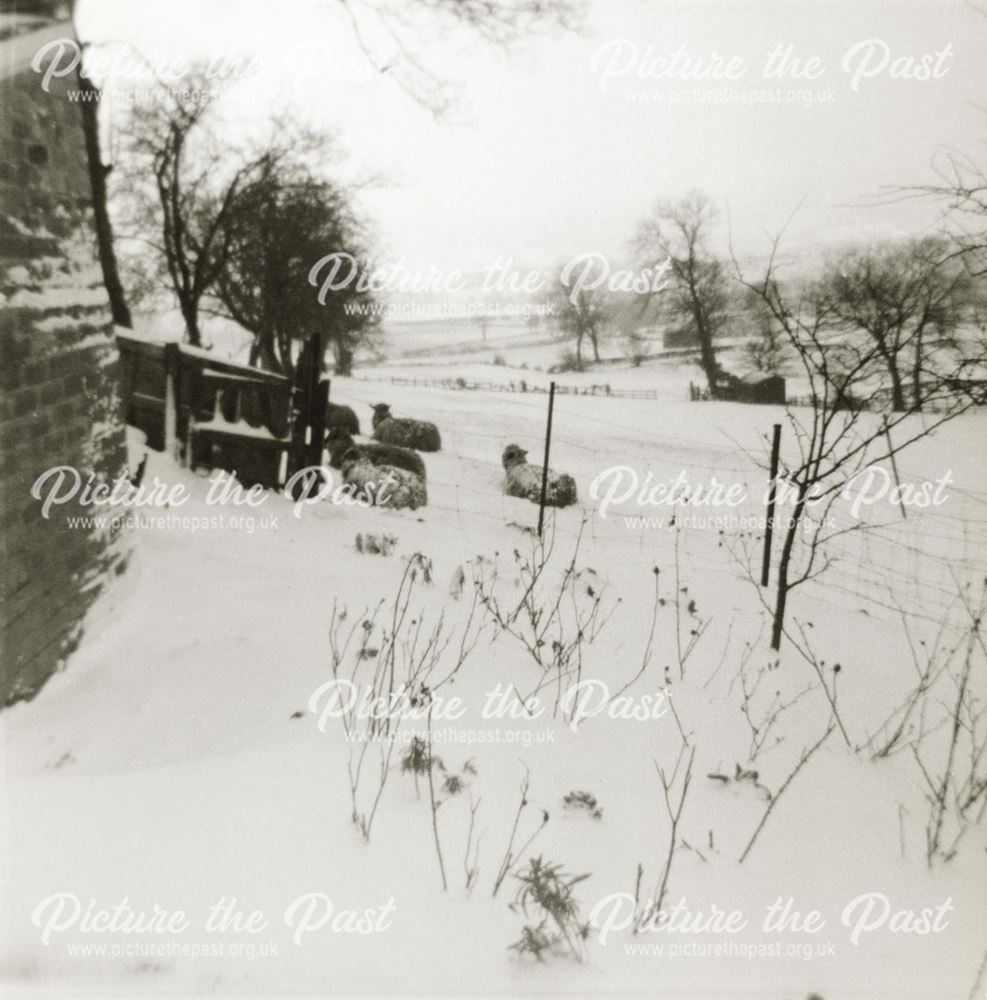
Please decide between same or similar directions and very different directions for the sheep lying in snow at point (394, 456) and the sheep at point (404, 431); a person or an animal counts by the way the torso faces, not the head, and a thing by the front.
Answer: same or similar directions

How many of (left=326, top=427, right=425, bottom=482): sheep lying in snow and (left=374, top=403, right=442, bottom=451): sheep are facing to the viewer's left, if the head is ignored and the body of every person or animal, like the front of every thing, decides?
2

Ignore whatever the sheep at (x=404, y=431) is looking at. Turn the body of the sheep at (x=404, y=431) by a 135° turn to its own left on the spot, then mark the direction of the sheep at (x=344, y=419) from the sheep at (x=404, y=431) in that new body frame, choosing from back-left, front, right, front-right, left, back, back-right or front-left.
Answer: back

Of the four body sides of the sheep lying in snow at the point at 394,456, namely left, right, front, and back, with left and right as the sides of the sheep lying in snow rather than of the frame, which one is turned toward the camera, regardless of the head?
left

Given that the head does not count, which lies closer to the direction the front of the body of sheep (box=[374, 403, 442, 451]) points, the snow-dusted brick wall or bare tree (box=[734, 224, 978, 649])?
the snow-dusted brick wall

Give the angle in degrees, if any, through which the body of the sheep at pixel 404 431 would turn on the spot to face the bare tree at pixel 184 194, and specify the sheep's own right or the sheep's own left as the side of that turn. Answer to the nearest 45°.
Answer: approximately 45° to the sheep's own right

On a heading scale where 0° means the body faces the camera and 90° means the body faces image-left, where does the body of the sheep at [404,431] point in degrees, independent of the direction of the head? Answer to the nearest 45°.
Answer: approximately 90°

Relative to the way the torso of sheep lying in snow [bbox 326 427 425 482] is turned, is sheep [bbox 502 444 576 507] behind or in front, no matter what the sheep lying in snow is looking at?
behind

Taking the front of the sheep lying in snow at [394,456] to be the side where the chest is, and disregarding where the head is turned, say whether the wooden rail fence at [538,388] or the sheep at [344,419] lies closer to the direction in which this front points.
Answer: the sheep

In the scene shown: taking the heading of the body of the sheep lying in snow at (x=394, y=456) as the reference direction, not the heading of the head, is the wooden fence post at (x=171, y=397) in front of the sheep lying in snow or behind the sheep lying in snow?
in front
